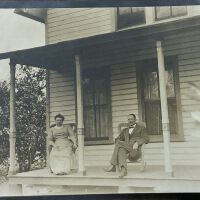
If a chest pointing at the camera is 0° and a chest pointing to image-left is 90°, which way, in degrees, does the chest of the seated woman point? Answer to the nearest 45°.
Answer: approximately 0°
